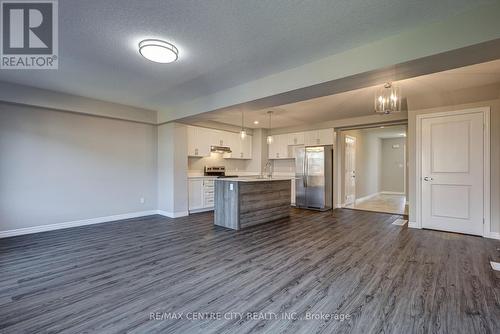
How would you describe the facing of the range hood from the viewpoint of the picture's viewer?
facing the viewer and to the right of the viewer

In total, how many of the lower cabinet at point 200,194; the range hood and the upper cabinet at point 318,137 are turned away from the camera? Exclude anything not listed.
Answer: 0

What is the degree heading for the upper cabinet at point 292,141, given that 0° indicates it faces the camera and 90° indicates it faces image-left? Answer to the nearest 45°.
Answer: approximately 45°

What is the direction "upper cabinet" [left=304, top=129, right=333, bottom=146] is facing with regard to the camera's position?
facing the viewer and to the left of the viewer

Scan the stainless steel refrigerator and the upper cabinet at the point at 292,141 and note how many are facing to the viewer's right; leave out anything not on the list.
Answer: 0

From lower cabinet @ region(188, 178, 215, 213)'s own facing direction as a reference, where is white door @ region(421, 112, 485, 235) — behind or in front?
in front

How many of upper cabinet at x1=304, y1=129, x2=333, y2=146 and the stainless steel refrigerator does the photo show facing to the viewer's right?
0

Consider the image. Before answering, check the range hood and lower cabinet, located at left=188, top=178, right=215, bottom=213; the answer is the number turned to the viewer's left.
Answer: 0

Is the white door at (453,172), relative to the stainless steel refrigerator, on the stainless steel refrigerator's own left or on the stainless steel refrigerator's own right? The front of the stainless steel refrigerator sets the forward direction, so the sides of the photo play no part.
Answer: on the stainless steel refrigerator's own left
